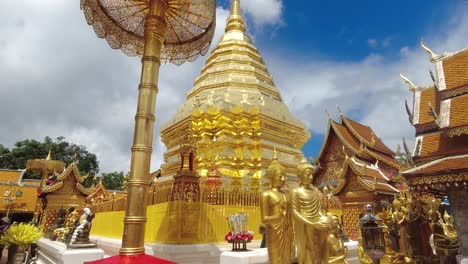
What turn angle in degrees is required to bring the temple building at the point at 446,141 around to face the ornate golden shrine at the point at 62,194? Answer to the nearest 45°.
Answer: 0° — it already faces it

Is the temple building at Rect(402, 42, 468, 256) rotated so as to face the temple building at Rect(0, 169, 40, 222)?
yes

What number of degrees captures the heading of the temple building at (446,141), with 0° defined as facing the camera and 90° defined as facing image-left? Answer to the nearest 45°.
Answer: approximately 90°

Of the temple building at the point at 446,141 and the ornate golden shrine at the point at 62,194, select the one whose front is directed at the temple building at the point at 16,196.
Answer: the temple building at the point at 446,141

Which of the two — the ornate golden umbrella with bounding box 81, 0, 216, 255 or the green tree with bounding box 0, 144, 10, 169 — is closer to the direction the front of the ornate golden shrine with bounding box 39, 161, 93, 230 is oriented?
the ornate golden umbrella

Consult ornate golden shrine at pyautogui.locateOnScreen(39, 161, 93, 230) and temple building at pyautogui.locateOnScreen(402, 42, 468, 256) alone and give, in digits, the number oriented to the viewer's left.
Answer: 1

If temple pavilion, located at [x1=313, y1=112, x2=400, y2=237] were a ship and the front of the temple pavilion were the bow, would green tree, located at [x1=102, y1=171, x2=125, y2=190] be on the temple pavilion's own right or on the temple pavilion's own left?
on the temple pavilion's own right

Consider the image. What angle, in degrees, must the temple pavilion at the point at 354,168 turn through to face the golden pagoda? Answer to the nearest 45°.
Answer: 0° — it already faces it

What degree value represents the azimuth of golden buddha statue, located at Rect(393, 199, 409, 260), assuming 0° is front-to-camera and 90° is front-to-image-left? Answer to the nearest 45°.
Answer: approximately 45°
